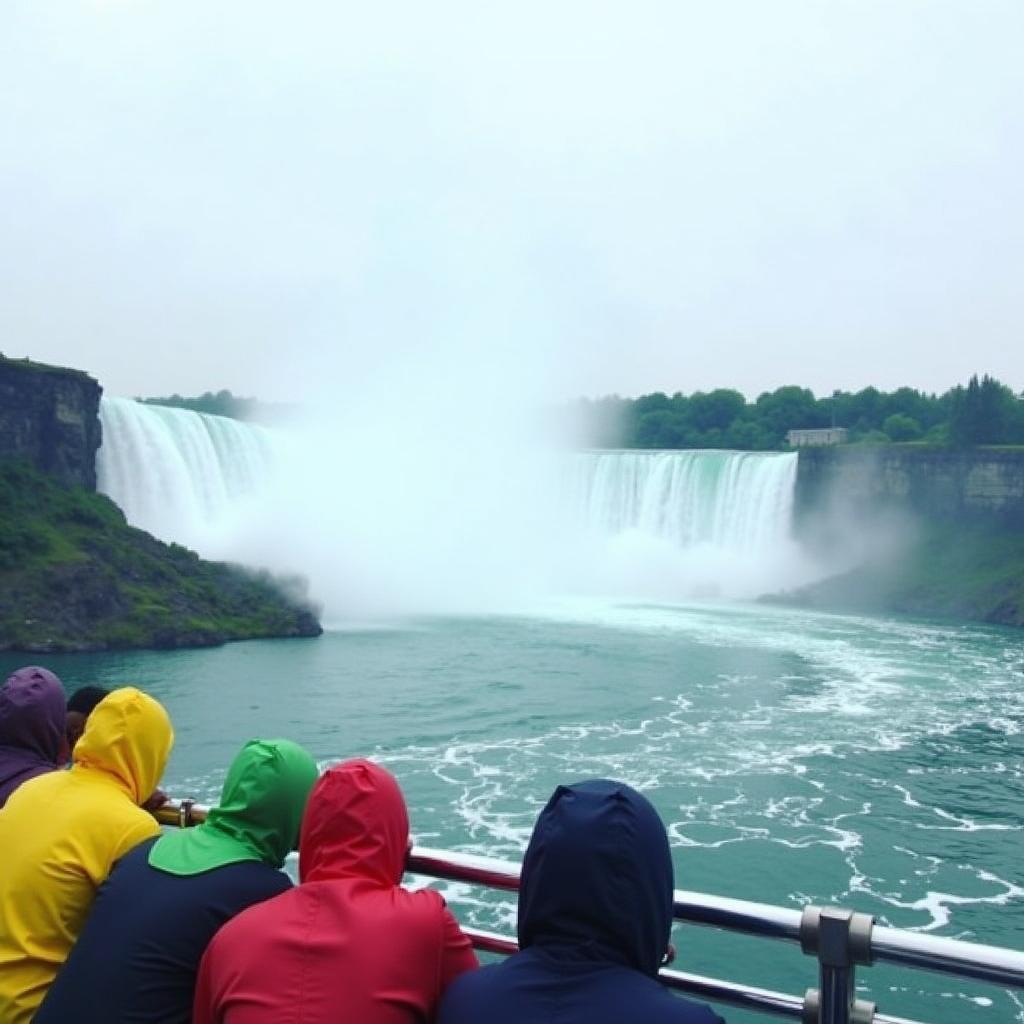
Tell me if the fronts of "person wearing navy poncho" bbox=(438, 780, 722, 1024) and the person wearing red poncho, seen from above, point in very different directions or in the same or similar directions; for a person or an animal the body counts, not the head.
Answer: same or similar directions

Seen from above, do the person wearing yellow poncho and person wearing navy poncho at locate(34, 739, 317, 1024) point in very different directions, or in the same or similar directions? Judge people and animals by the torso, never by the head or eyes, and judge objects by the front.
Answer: same or similar directions

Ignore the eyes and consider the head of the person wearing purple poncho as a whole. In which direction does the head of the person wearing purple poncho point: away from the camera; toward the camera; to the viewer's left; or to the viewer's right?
away from the camera

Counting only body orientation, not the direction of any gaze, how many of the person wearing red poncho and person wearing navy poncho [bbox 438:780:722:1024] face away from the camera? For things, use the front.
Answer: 2

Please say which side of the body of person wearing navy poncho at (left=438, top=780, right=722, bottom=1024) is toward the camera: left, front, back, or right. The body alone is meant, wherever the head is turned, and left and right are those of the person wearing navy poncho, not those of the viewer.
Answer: back

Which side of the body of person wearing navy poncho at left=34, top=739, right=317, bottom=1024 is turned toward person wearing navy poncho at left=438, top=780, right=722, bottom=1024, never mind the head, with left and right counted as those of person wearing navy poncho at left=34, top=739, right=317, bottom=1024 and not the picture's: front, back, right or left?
right

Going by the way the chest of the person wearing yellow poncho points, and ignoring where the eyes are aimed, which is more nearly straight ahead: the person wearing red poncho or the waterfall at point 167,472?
the waterfall

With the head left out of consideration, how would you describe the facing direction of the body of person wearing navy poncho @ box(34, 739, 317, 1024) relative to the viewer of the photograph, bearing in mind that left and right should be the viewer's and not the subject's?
facing away from the viewer and to the right of the viewer

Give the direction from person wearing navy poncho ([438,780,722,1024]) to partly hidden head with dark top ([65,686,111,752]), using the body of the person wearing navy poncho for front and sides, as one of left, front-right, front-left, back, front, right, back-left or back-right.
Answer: front-left

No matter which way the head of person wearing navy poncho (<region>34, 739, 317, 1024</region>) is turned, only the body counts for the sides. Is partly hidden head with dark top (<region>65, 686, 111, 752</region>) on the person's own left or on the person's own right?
on the person's own left

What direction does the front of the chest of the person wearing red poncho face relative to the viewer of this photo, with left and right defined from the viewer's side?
facing away from the viewer
